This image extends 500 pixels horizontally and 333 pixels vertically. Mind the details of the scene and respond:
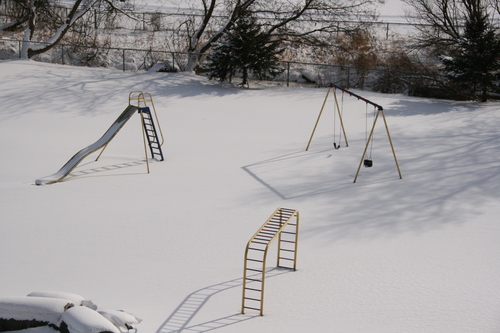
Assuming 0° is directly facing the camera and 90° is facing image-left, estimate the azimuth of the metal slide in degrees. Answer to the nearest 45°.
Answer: approximately 45°

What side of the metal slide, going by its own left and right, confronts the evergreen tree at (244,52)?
back

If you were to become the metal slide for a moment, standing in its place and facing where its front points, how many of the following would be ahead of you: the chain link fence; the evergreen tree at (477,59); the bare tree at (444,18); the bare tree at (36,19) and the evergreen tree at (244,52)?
0

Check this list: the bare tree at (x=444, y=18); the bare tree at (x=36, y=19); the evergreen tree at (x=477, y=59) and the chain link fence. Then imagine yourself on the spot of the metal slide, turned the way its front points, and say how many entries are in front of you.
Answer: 0

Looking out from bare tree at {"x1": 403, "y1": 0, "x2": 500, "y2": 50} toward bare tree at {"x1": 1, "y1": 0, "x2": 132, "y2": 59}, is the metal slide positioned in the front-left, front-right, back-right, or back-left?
front-left

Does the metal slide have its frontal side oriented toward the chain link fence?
no

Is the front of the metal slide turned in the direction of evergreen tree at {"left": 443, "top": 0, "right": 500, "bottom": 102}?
no

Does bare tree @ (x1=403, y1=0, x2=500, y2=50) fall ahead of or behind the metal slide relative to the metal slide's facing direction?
behind

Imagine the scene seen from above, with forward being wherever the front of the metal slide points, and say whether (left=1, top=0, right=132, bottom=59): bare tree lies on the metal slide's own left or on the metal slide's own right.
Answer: on the metal slide's own right
